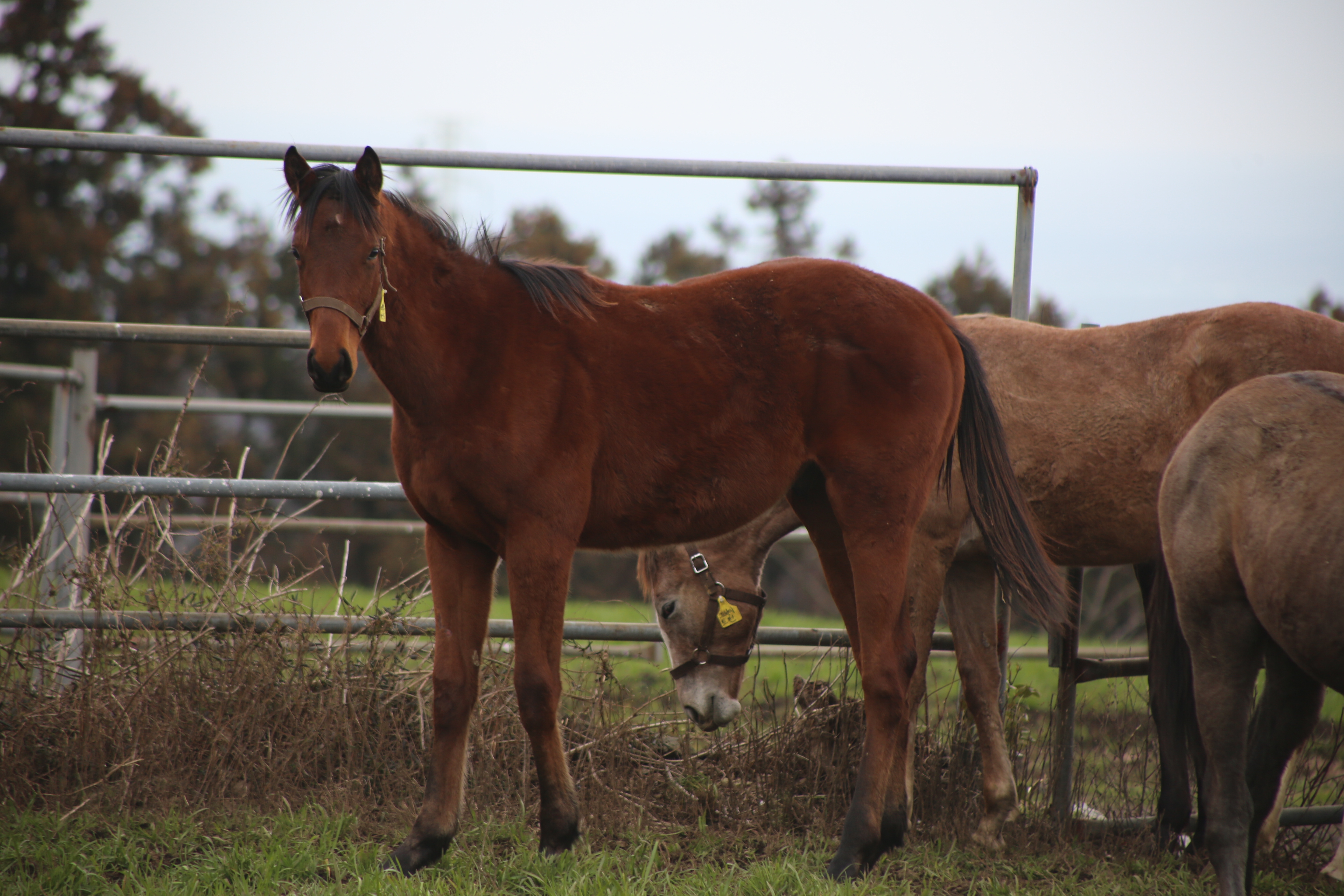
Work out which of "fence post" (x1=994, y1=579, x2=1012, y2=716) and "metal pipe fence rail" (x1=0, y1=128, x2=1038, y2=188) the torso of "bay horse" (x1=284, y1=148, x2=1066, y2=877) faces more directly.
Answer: the metal pipe fence rail

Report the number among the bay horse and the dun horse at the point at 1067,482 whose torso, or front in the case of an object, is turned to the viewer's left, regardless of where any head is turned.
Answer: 2

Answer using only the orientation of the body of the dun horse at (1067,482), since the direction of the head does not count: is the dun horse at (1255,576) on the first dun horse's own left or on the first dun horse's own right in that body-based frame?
on the first dun horse's own left

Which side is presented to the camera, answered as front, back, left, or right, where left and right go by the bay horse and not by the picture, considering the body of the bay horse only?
left

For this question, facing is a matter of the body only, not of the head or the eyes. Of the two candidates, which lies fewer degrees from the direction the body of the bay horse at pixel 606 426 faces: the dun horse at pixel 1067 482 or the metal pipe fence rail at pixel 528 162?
the metal pipe fence rail

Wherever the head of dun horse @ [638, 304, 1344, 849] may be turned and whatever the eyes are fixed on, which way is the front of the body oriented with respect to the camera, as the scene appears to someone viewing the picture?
to the viewer's left

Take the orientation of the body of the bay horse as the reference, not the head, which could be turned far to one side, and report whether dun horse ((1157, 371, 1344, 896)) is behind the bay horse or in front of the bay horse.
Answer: behind

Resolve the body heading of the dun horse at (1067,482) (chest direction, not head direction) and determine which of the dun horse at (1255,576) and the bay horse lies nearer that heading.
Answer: the bay horse

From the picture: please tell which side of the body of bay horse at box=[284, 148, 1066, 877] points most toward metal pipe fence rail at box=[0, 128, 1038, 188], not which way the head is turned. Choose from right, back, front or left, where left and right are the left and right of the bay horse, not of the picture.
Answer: right
